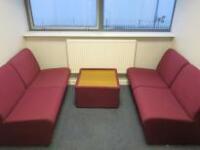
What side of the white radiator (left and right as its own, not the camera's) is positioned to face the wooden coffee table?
front

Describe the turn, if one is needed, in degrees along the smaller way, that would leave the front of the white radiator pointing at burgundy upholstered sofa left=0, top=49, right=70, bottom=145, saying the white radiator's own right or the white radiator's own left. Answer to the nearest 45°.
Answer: approximately 45° to the white radiator's own right

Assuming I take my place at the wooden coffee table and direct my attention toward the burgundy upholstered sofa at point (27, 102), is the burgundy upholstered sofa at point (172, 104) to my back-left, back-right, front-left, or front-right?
back-left

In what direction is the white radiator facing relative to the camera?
toward the camera

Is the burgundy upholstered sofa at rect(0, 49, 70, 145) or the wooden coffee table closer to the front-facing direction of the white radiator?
the wooden coffee table

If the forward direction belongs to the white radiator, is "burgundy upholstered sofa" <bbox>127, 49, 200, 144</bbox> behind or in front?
in front

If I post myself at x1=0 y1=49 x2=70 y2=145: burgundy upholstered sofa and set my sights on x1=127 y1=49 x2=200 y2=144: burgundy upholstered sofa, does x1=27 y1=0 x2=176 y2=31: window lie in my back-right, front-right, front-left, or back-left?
front-left
